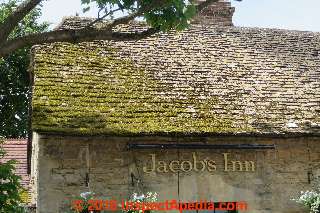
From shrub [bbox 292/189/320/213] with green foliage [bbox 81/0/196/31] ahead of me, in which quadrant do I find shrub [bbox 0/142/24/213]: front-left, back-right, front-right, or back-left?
front-right

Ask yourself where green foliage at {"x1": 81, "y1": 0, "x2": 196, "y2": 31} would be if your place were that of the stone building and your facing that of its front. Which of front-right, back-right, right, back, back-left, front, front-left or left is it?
front

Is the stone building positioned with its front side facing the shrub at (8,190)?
no

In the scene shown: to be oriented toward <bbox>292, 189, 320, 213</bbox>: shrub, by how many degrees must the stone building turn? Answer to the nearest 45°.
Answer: approximately 90° to its left

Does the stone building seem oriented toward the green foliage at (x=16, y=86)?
no

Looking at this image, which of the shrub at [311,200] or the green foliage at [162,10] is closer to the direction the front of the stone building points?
the green foliage

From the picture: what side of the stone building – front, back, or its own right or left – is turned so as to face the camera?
front
